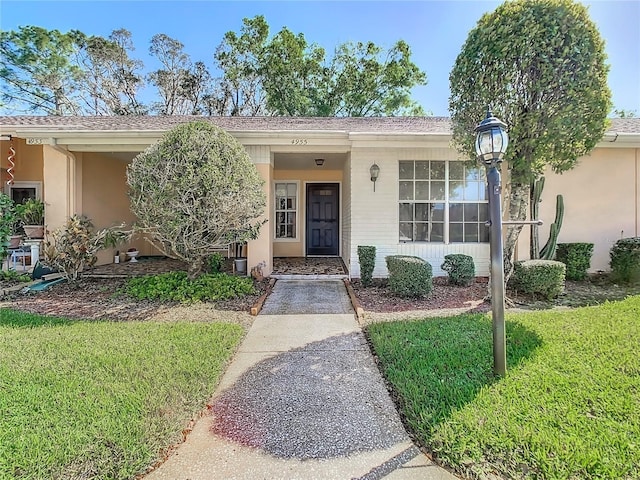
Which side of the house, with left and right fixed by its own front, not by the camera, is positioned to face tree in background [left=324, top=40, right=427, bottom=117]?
back

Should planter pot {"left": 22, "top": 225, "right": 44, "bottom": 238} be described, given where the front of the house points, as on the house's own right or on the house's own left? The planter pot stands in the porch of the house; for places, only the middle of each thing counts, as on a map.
on the house's own right

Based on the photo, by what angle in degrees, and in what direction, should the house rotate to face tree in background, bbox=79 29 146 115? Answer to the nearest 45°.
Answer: approximately 135° to its right

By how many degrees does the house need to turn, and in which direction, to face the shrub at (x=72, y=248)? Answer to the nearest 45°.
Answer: approximately 90° to its right

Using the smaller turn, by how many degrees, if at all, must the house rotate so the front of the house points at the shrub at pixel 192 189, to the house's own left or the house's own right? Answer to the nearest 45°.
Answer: approximately 45° to the house's own right

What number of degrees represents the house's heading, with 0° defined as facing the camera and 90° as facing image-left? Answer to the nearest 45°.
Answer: approximately 0°
